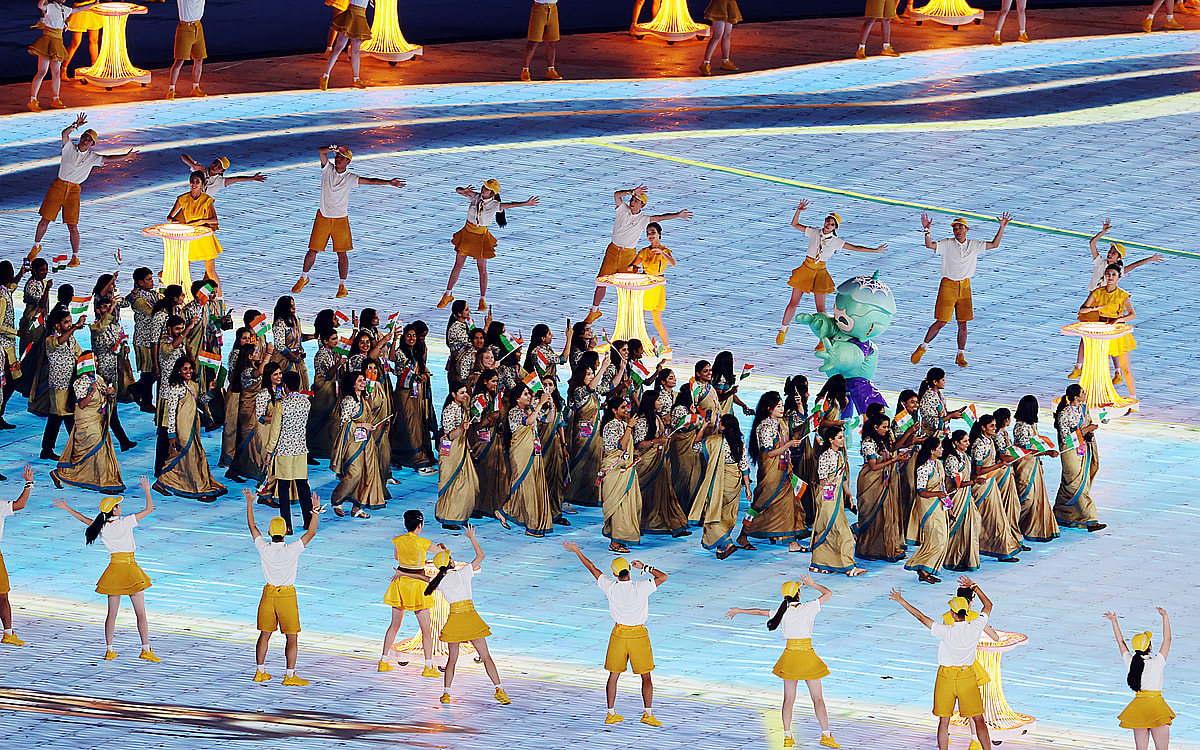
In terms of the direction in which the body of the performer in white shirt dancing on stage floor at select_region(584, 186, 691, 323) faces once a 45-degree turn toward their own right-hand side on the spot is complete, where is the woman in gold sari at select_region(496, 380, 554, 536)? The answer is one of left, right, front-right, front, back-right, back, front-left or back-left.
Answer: front-left

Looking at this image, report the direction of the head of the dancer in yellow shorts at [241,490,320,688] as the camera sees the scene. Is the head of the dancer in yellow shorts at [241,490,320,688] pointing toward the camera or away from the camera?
away from the camera

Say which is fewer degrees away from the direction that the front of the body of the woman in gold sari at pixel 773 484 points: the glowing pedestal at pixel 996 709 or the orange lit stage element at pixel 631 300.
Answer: the glowing pedestal

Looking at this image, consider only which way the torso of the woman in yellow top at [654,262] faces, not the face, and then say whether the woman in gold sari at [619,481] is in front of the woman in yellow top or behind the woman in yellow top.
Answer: in front

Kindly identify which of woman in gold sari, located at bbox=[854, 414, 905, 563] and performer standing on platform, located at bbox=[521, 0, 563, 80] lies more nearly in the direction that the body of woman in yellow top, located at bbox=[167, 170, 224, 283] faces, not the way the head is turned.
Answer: the woman in gold sari

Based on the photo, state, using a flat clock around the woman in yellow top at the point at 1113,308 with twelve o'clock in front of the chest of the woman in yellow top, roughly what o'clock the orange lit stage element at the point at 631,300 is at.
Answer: The orange lit stage element is roughly at 3 o'clock from the woman in yellow top.

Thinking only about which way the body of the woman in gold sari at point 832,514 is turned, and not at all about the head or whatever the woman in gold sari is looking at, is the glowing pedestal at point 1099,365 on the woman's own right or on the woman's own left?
on the woman's own left

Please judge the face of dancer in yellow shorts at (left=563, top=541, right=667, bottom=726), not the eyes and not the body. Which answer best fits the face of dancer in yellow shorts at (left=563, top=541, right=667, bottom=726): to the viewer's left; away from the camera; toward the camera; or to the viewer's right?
away from the camera

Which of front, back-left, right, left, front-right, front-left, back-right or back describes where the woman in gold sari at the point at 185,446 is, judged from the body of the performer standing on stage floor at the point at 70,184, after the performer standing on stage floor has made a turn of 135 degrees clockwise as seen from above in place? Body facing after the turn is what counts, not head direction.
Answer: back-left

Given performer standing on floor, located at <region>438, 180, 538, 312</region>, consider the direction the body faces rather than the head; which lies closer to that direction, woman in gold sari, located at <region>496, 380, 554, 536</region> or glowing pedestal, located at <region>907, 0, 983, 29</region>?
the woman in gold sari

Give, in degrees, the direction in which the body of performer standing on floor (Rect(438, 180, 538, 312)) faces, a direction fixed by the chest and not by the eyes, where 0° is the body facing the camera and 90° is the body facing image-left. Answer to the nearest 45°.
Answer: approximately 0°

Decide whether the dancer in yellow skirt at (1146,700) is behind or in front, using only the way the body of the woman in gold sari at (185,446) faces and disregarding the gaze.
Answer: in front

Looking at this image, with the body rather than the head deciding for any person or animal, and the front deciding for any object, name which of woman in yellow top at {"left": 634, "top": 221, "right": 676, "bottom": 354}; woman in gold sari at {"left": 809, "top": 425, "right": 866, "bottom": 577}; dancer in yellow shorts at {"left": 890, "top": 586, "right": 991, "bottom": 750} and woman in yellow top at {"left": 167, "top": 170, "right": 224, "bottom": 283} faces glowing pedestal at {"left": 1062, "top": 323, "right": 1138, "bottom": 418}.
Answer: the dancer in yellow shorts

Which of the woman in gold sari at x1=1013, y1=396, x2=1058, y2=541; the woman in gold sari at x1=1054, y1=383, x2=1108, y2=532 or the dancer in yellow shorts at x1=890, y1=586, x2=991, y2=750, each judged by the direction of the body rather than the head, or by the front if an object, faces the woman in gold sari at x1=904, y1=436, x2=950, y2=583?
the dancer in yellow shorts

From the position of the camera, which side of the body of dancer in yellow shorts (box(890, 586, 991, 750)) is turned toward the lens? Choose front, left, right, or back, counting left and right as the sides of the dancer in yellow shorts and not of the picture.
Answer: back
